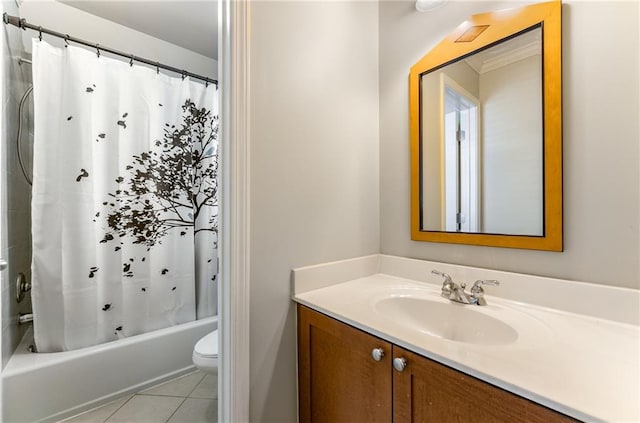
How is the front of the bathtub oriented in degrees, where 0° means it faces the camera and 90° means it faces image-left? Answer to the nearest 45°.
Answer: approximately 315°

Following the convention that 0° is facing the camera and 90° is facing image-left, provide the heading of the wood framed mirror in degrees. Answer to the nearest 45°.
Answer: approximately 45°

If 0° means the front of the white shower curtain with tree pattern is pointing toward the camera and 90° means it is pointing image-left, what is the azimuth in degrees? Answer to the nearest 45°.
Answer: approximately 315°

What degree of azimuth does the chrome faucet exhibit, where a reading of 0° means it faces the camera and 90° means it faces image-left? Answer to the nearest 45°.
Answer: approximately 45°

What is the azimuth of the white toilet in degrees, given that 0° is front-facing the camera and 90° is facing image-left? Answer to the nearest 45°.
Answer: approximately 45°
